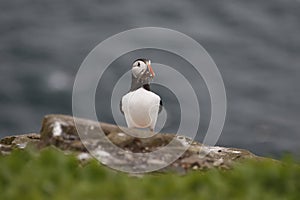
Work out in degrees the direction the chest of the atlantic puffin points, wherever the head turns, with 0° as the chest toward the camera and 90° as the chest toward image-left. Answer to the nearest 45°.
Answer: approximately 0°
